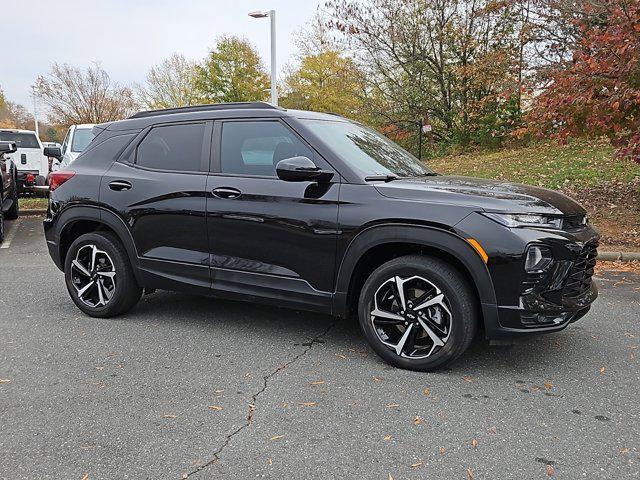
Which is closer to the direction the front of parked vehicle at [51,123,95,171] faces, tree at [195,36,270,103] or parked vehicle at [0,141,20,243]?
the parked vehicle

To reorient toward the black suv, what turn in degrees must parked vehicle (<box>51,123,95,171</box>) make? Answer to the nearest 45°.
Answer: approximately 45° to its left

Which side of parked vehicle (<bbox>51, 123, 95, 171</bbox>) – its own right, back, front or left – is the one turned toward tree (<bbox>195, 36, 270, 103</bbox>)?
back

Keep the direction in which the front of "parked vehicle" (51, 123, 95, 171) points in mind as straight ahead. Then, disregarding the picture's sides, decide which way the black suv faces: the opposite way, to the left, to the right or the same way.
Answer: to the left

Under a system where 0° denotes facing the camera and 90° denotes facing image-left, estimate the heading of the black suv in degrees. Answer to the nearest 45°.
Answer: approximately 315°

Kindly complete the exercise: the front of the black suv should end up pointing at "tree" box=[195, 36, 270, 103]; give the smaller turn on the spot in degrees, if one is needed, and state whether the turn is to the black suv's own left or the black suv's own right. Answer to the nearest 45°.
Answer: approximately 135° to the black suv's own left

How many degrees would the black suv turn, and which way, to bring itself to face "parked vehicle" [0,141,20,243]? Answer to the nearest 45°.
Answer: approximately 180°

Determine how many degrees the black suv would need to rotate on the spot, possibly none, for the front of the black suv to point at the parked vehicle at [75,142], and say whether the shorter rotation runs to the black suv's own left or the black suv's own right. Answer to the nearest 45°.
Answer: approximately 180°

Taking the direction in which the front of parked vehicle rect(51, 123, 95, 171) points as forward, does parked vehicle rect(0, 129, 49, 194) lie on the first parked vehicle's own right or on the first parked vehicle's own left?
on the first parked vehicle's own right
